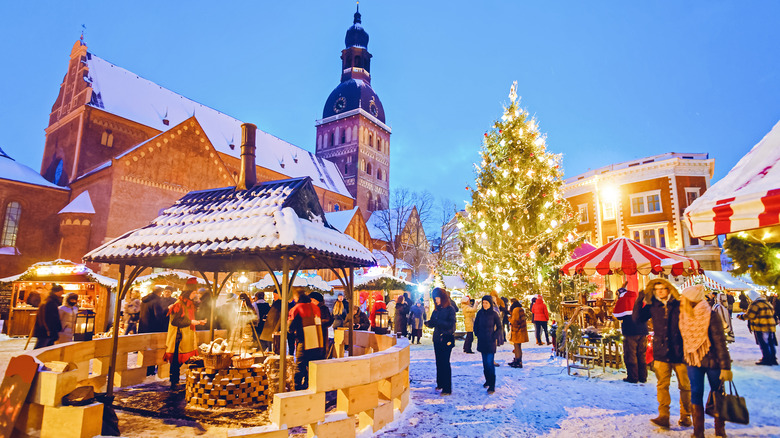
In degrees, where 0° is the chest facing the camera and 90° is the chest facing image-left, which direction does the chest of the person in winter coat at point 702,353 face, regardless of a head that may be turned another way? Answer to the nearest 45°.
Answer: approximately 45°

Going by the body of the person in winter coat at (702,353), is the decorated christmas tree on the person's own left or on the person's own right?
on the person's own right

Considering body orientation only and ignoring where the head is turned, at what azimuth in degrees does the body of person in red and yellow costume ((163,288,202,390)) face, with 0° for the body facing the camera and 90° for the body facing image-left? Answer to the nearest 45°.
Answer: approximately 270°

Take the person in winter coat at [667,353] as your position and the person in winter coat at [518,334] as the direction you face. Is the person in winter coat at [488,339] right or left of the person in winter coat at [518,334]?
left

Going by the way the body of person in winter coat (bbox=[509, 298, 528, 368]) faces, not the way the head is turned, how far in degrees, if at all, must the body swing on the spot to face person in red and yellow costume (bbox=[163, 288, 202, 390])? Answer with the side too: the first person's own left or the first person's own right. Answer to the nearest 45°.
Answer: approximately 45° to the first person's own left
